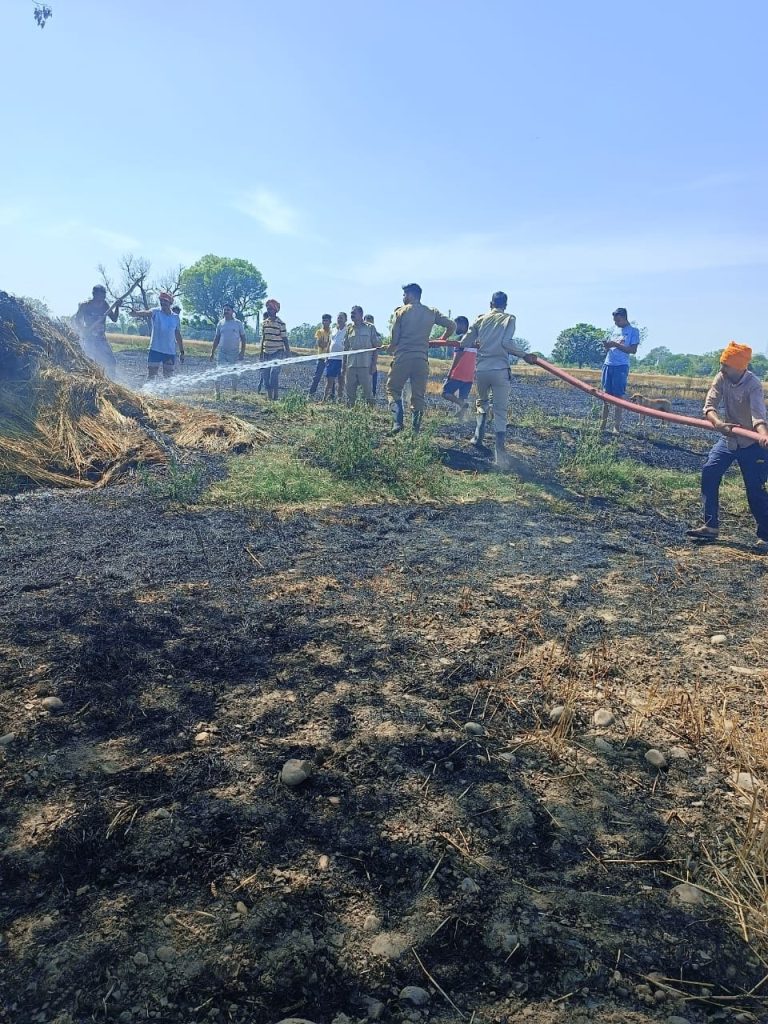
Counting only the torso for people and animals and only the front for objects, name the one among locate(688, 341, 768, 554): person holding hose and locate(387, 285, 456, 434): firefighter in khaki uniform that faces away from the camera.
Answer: the firefighter in khaki uniform

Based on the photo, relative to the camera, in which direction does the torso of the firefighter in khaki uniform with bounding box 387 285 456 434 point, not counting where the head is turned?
away from the camera

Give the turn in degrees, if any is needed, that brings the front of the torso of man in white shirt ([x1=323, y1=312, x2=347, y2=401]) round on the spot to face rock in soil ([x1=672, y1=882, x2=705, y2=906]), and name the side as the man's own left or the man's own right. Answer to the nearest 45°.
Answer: approximately 45° to the man's own left

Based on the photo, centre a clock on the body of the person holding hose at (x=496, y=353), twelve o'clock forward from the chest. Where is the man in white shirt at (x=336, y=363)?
The man in white shirt is roughly at 11 o'clock from the person holding hose.

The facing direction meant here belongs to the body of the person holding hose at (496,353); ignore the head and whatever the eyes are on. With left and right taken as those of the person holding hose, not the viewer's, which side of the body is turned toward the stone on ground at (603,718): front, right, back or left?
back

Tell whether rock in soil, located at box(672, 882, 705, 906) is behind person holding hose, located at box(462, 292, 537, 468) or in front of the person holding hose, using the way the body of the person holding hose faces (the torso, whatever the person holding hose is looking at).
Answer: behind

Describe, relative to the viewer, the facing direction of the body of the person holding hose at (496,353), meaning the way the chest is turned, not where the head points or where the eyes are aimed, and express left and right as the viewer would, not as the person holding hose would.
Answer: facing away from the viewer
